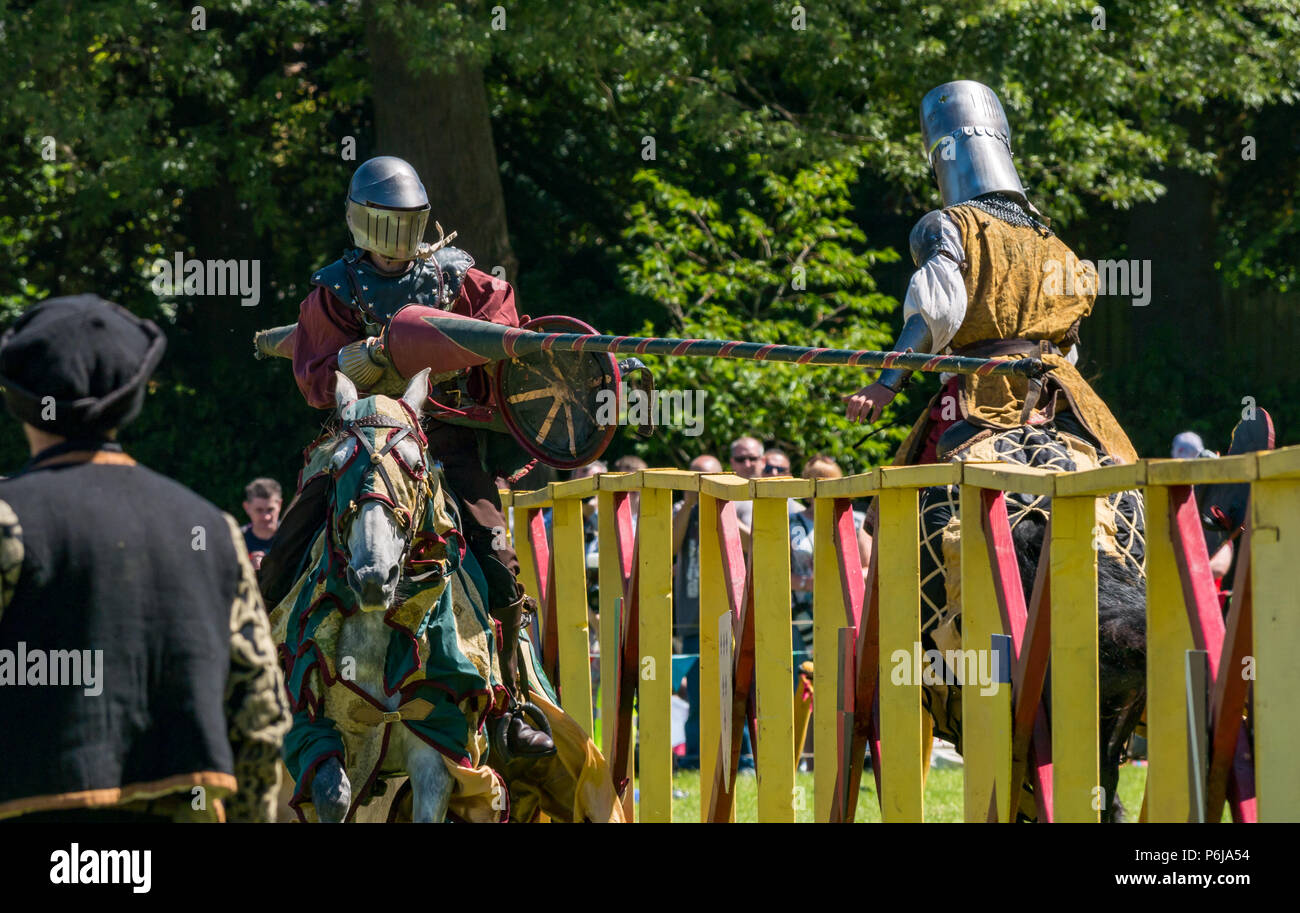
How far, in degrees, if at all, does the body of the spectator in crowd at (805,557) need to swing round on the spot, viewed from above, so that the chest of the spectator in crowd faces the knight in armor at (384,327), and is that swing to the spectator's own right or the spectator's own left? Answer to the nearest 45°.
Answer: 0° — they already face them

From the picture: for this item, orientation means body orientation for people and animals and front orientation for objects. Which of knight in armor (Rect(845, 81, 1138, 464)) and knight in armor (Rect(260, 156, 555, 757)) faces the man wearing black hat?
knight in armor (Rect(260, 156, 555, 757))

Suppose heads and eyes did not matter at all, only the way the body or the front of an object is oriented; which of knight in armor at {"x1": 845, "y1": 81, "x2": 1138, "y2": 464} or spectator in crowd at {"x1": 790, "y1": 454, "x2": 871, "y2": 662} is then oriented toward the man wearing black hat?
the spectator in crowd

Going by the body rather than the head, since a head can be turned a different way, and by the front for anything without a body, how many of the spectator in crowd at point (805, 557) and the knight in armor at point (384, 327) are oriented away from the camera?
0

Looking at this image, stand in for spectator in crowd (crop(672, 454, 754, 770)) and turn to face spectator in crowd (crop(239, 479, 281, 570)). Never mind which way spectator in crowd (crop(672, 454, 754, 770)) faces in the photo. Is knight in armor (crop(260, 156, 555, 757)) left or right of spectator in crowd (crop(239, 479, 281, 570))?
left

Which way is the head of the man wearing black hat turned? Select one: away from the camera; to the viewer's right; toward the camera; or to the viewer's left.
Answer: away from the camera

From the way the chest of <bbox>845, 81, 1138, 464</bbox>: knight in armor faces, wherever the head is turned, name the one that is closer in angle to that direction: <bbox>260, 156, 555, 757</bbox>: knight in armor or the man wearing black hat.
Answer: the knight in armor

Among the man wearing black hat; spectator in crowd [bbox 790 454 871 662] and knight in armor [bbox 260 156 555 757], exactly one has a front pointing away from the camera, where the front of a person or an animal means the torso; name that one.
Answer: the man wearing black hat

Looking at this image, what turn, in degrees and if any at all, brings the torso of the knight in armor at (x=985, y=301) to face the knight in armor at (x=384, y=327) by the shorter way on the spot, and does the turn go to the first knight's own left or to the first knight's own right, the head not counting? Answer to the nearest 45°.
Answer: approximately 45° to the first knight's own left

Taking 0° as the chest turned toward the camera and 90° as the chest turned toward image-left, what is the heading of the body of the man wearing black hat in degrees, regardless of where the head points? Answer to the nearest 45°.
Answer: approximately 180°

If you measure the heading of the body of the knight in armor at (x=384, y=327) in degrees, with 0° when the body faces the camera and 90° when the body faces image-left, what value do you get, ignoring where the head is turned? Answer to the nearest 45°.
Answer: approximately 0°

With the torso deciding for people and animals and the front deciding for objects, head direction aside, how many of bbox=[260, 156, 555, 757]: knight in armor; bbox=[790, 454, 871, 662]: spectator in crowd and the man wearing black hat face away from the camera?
1

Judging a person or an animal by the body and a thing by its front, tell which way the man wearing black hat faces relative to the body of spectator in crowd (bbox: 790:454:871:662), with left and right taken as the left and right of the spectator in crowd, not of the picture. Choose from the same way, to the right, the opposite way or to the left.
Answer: the opposite way

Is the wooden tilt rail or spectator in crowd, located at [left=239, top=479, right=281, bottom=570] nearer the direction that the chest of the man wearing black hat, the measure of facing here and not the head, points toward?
the spectator in crowd

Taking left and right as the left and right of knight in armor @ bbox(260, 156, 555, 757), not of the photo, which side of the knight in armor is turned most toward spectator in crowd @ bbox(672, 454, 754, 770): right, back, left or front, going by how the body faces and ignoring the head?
back
